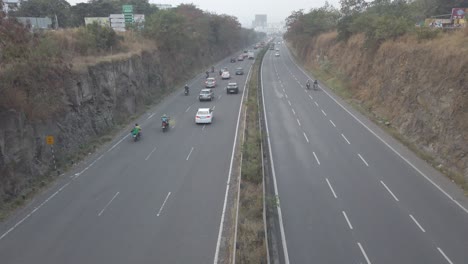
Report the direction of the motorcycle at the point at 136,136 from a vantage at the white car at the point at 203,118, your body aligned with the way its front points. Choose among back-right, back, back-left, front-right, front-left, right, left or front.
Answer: back-left

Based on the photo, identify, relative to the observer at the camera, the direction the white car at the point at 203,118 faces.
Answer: facing away from the viewer
